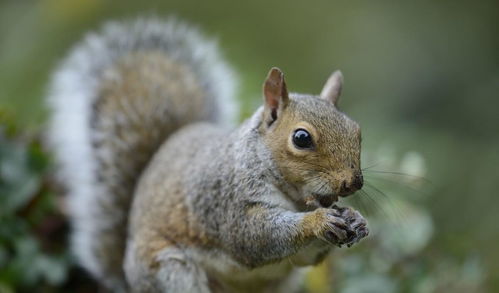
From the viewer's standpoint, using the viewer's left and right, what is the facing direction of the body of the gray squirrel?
facing the viewer and to the right of the viewer
